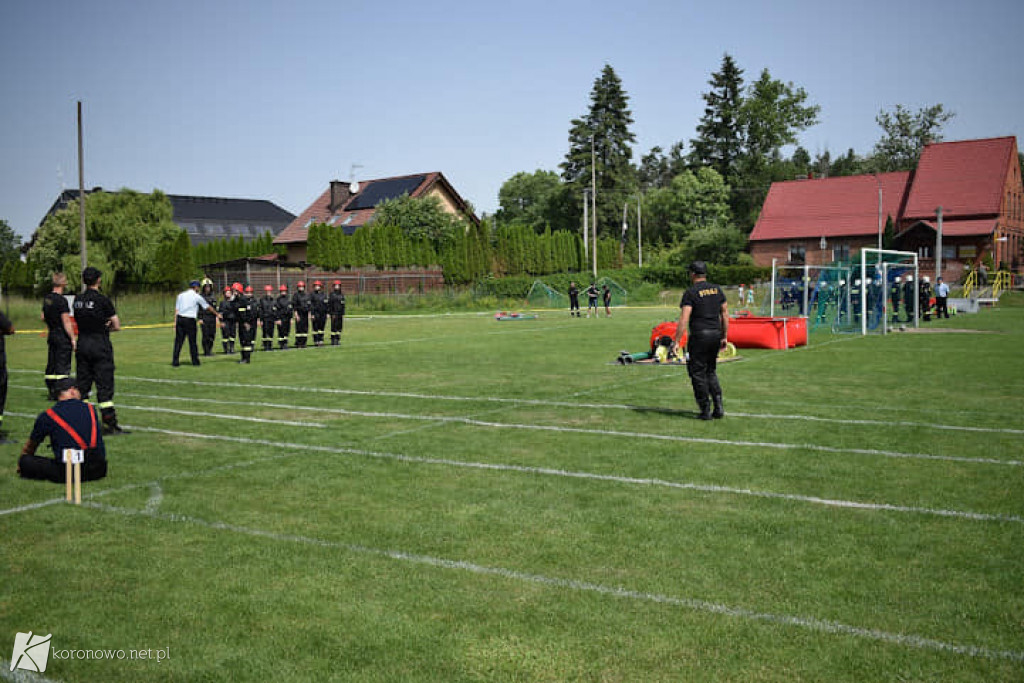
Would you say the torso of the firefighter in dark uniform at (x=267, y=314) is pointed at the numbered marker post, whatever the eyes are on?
yes

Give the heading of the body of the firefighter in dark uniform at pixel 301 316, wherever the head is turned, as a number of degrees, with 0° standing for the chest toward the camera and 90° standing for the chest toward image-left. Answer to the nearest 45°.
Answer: approximately 0°

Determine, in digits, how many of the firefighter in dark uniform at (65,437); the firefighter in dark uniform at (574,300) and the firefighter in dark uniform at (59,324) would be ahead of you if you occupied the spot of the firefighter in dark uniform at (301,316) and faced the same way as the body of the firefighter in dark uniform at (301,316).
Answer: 2

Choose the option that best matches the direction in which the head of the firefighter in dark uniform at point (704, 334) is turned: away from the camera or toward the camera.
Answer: away from the camera

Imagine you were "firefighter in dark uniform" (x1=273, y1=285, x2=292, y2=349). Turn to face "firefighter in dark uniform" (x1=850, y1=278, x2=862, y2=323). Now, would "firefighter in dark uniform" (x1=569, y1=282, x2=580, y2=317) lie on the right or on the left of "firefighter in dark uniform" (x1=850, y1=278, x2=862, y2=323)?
left

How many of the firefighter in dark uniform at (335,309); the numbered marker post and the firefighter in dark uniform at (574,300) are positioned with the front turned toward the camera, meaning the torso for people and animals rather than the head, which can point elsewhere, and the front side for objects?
3

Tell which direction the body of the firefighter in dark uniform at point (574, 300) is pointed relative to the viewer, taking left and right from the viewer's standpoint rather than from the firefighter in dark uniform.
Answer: facing the viewer

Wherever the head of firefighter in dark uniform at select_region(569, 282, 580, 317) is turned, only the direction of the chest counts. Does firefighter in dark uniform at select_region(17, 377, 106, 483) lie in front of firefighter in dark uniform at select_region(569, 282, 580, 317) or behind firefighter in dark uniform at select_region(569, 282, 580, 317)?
in front
